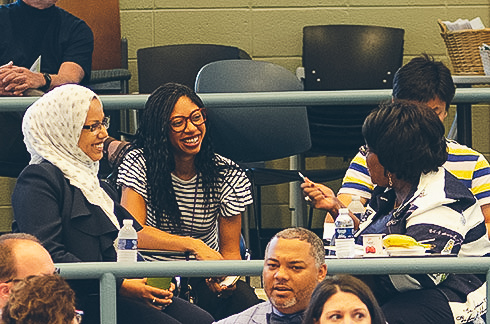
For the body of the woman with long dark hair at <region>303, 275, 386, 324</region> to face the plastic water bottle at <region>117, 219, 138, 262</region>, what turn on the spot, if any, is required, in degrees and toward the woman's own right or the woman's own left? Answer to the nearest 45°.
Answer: approximately 135° to the woman's own right

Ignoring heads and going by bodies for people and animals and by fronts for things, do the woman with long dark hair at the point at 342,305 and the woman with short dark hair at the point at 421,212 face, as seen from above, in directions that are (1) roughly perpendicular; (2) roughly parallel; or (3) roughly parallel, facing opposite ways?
roughly perpendicular

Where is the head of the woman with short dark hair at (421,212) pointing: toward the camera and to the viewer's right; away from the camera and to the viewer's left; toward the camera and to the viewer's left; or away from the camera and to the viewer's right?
away from the camera and to the viewer's left

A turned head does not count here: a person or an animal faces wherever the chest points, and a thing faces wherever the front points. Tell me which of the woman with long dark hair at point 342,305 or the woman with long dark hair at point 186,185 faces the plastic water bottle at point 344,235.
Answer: the woman with long dark hair at point 186,185

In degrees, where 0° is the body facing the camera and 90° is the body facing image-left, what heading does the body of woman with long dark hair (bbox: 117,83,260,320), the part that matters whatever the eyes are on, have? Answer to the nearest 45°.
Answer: approximately 315°

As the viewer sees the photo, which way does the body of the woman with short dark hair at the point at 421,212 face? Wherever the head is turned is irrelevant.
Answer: to the viewer's left

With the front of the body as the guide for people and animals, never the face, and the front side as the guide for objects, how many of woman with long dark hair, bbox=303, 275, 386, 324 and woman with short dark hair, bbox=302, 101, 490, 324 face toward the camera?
1

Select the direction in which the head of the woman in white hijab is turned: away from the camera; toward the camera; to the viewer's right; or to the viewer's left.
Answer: to the viewer's right

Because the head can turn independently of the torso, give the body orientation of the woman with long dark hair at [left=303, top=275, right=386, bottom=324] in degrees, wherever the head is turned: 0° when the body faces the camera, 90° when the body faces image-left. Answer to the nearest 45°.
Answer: approximately 0°
